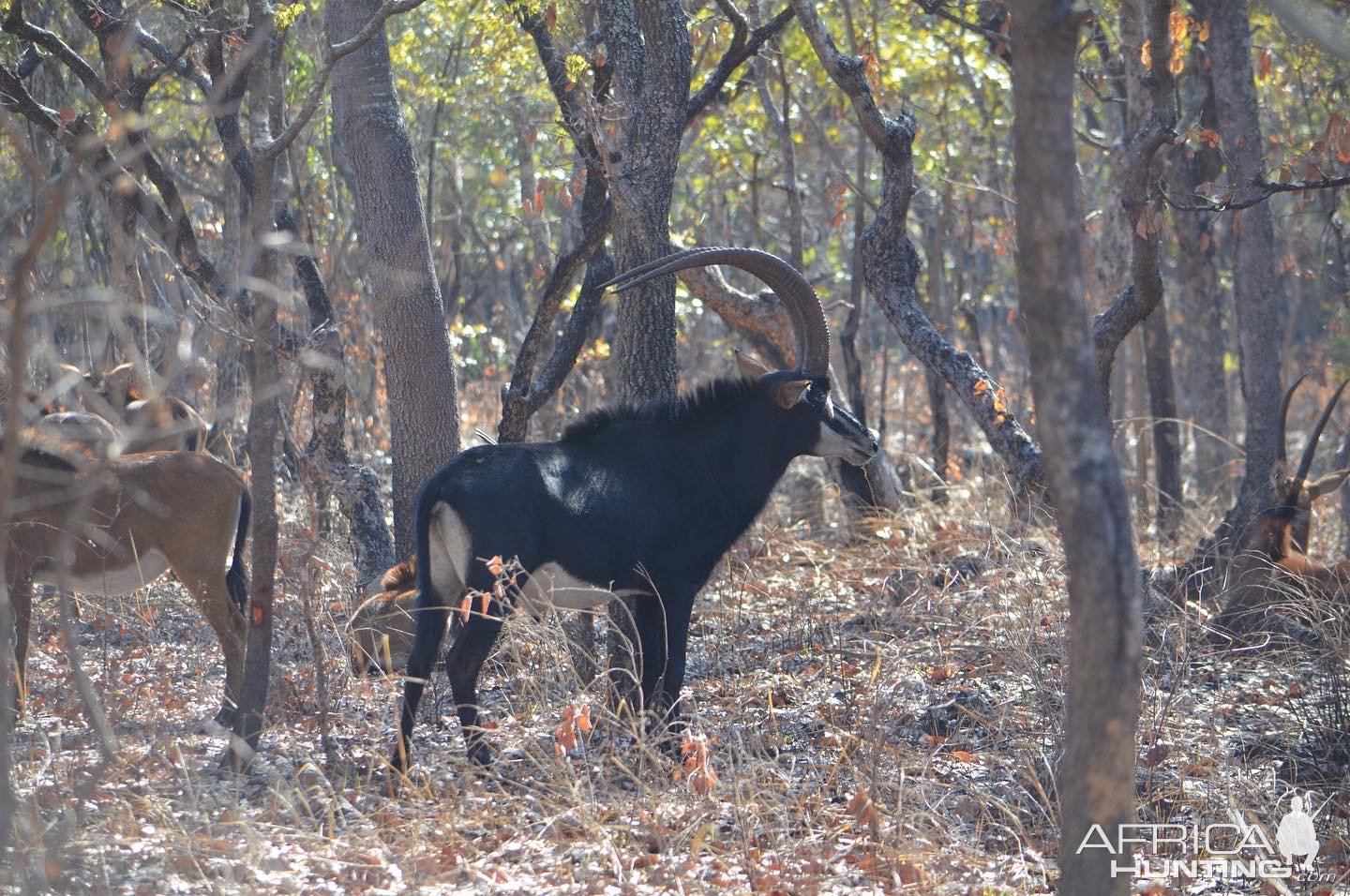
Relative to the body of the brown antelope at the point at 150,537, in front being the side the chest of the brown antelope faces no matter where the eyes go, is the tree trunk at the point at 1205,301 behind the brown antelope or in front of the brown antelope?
behind

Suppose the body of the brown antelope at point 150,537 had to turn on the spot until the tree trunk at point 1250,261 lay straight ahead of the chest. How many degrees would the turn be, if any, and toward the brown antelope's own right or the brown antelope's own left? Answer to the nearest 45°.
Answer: approximately 180°

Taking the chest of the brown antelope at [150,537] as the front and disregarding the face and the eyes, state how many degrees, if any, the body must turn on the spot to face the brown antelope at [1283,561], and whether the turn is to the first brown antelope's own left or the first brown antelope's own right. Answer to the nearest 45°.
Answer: approximately 180°

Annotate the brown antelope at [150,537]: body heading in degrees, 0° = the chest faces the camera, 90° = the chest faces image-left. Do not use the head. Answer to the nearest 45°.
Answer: approximately 90°

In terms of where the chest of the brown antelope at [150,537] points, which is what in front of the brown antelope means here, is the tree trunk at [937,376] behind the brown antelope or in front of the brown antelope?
behind

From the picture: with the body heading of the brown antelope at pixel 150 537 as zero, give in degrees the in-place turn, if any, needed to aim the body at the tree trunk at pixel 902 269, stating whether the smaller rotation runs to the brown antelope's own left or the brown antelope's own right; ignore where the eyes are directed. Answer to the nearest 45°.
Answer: approximately 180°

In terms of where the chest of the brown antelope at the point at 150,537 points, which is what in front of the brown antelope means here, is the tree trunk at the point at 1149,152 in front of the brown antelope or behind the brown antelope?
behind

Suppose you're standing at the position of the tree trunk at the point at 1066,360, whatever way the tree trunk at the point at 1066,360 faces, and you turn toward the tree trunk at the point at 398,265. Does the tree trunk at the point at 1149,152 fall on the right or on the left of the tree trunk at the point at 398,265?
right

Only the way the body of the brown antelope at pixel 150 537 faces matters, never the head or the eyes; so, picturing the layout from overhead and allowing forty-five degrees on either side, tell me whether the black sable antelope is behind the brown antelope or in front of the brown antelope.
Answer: behind

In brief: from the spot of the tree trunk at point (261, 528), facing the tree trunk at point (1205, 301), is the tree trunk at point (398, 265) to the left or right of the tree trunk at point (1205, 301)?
left
